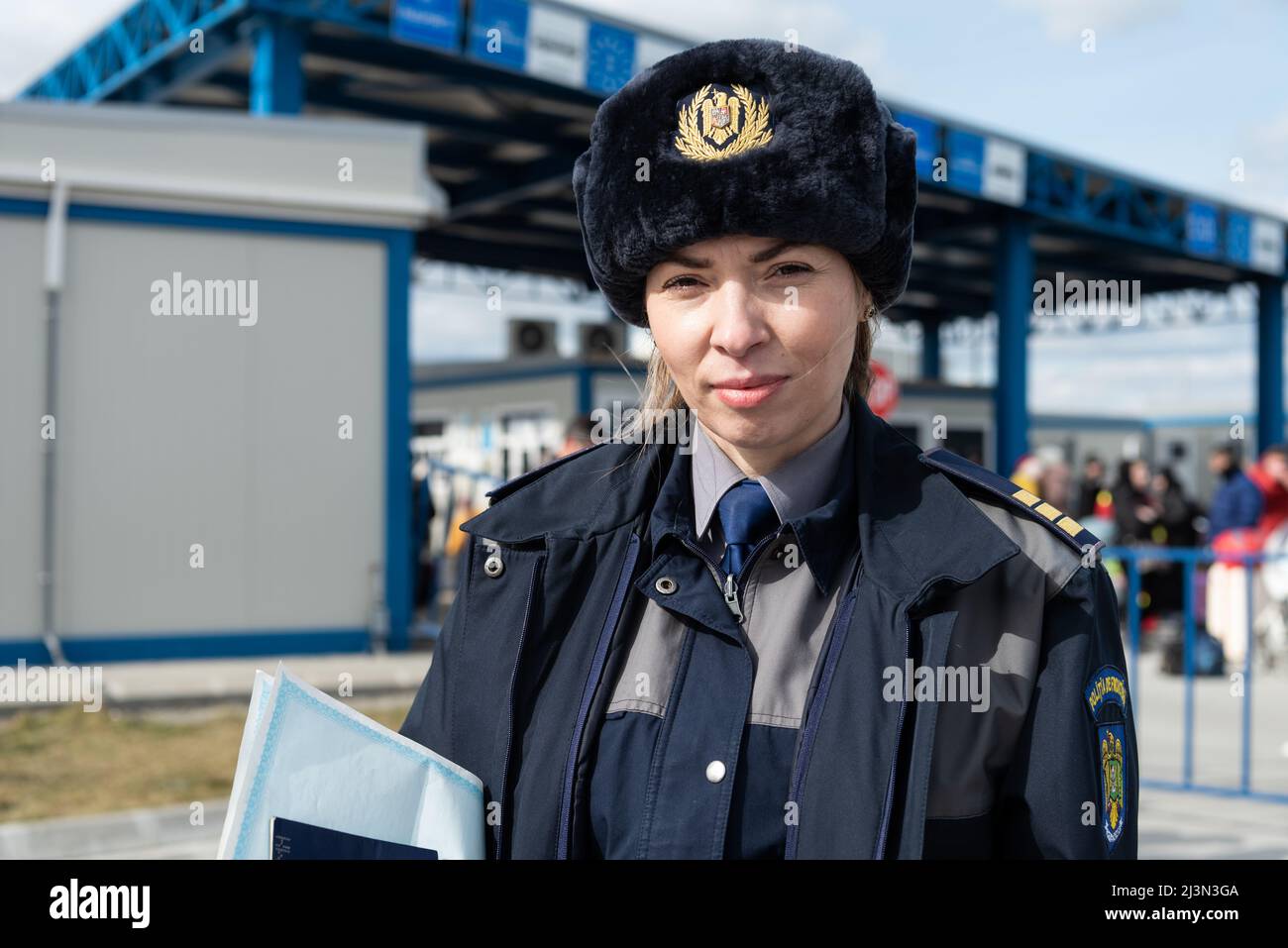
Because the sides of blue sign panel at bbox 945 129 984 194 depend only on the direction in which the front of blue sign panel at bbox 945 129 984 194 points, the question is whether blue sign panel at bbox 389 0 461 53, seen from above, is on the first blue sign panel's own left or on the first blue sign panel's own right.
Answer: on the first blue sign panel's own right

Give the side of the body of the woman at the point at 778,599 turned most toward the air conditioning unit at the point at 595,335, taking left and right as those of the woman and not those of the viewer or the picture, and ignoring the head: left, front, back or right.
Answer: back

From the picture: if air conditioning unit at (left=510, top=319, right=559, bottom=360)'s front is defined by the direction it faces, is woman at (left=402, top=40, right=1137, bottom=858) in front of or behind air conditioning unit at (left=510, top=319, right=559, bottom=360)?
in front

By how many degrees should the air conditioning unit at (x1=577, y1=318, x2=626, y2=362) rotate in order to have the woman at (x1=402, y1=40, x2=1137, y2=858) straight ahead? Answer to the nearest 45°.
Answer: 0° — it already faces them

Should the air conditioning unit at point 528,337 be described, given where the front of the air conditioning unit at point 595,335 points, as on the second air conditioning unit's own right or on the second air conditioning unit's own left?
on the second air conditioning unit's own right

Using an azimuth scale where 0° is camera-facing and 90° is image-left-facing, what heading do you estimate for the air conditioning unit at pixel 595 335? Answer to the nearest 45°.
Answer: approximately 0°

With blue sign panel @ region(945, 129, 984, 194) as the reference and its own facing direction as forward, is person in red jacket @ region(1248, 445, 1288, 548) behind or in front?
in front

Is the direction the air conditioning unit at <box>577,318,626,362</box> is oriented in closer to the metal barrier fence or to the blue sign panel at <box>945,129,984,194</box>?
the metal barrier fence

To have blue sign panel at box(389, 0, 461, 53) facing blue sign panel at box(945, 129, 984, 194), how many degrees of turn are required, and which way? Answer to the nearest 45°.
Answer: approximately 90° to its left

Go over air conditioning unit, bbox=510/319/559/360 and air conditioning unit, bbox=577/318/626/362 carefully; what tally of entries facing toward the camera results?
2
